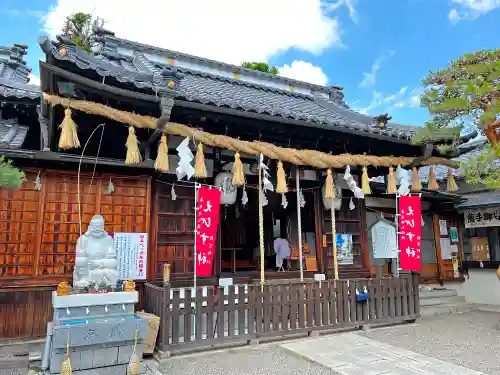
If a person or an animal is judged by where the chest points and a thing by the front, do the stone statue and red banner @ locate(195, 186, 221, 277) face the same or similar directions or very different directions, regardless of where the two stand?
same or similar directions

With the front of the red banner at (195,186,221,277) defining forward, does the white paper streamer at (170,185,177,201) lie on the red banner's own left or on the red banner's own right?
on the red banner's own right

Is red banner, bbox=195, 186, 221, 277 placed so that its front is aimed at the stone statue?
no

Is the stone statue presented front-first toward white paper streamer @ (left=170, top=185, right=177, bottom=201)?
no

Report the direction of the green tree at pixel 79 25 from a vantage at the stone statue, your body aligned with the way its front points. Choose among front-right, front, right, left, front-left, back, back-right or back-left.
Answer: back

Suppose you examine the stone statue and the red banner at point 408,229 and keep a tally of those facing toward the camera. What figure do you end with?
2

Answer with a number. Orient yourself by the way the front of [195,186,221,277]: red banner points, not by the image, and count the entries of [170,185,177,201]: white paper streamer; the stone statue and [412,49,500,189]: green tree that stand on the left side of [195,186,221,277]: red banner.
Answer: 1

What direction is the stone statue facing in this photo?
toward the camera

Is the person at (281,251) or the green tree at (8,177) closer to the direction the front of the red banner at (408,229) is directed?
the green tree

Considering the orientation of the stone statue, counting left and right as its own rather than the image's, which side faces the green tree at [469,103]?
left

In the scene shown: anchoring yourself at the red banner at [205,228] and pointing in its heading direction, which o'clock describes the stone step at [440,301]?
The stone step is roughly at 8 o'clock from the red banner.

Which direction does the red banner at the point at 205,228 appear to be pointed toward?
toward the camera

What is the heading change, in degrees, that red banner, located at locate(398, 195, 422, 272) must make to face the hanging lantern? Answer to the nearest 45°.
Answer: approximately 45° to its right

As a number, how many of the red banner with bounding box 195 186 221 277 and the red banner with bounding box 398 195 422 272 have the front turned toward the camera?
2

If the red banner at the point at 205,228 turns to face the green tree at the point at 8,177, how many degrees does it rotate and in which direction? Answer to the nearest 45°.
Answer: approximately 45° to its right

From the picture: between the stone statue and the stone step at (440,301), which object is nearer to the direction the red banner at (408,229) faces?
the stone statue

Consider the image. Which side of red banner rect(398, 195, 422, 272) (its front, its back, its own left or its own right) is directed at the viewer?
front
